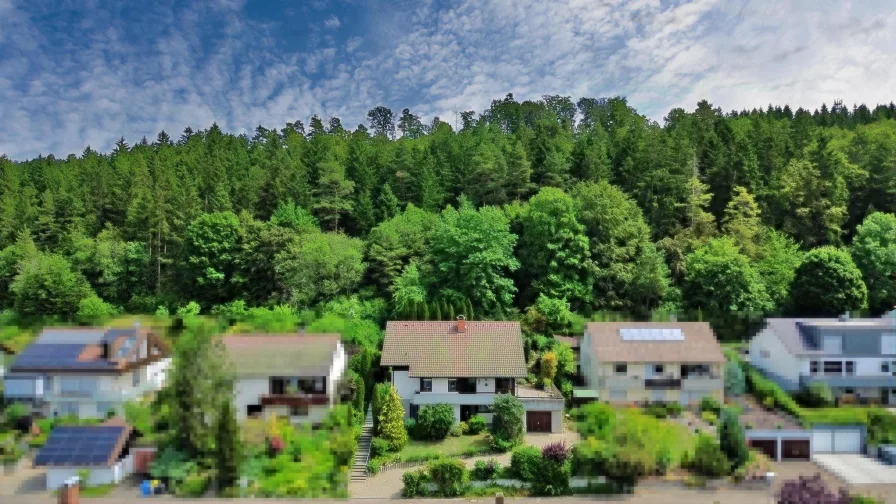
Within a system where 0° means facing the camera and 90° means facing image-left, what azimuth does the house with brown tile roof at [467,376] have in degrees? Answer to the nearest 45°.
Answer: approximately 0°

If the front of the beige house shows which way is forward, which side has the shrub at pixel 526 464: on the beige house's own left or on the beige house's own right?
on the beige house's own right

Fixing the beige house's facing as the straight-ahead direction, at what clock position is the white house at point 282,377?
The white house is roughly at 2 o'clock from the beige house.

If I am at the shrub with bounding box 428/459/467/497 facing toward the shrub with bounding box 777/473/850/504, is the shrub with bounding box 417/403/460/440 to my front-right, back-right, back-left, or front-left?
back-left

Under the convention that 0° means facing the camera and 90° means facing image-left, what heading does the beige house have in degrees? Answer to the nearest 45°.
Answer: approximately 0°

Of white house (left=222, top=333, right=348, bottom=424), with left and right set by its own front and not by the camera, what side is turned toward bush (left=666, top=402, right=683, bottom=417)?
left

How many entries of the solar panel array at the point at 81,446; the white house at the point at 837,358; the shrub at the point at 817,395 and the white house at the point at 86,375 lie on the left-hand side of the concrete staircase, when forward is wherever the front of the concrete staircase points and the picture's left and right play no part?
2
